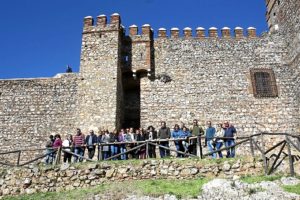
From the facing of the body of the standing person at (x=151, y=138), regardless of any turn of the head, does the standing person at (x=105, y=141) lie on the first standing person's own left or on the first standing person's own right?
on the first standing person's own right

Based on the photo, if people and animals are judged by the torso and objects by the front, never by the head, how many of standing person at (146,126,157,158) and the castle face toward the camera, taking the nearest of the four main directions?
2

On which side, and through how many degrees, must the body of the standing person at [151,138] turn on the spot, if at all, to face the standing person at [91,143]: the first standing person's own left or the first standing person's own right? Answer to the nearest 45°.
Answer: approximately 90° to the first standing person's own right

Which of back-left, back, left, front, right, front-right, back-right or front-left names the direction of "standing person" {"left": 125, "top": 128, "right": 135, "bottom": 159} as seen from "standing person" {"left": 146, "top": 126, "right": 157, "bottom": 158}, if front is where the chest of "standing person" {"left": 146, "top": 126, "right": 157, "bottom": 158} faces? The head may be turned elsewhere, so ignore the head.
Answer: right

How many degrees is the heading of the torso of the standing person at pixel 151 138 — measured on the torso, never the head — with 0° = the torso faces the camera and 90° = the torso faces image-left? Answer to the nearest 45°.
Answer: approximately 0°

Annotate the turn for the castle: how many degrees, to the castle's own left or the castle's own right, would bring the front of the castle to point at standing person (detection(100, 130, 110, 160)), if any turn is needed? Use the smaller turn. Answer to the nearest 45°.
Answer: approximately 45° to the castle's own right

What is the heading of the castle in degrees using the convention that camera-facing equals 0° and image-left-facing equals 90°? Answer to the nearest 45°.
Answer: approximately 0°
